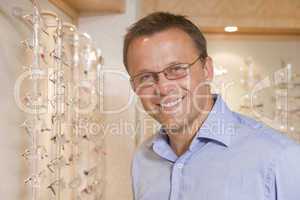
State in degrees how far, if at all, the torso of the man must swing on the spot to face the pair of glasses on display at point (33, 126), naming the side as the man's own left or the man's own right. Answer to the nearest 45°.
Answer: approximately 45° to the man's own right

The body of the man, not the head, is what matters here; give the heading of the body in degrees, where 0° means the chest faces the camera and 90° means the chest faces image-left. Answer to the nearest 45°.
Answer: approximately 45°

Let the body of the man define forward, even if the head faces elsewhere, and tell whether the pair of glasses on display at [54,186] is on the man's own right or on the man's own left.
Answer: on the man's own right
